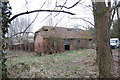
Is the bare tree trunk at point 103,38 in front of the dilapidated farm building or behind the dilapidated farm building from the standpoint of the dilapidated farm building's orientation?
in front

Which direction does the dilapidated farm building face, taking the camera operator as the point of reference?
facing the viewer and to the right of the viewer
